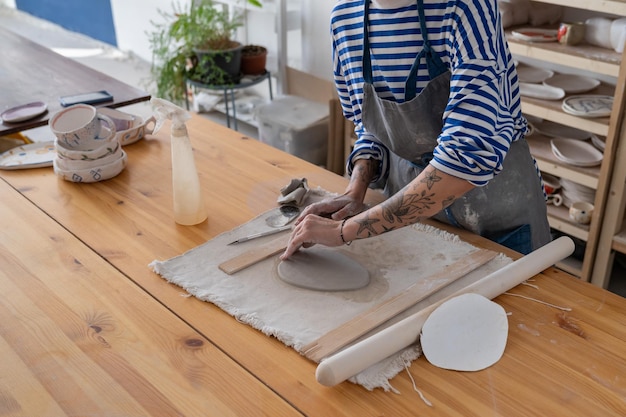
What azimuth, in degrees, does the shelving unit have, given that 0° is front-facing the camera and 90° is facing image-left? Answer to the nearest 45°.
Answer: approximately 45°

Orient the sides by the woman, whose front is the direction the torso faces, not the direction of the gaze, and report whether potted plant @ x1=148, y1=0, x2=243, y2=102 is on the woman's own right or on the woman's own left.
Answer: on the woman's own right

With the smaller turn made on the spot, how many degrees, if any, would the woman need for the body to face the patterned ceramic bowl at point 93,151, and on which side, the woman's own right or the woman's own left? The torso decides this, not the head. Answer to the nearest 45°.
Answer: approximately 45° to the woman's own right

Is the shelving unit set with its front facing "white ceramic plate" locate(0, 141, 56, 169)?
yes

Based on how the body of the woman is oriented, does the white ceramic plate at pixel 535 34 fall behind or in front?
behind

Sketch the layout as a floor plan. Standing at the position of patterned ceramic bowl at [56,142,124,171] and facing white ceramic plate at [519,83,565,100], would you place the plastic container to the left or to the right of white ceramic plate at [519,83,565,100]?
left

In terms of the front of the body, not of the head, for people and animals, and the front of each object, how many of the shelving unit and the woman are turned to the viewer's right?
0
